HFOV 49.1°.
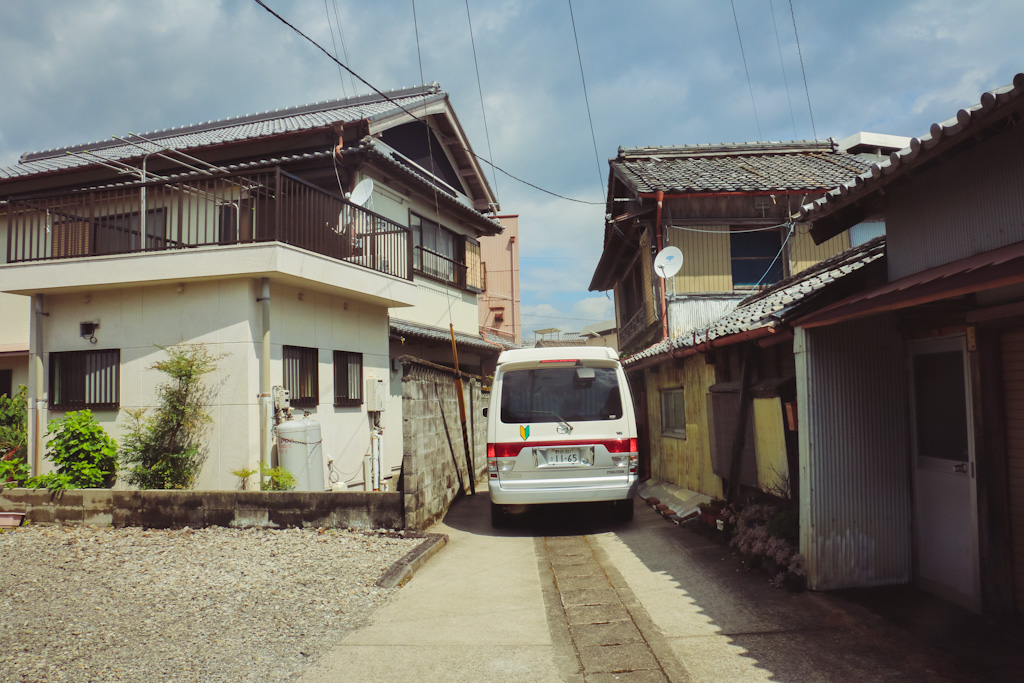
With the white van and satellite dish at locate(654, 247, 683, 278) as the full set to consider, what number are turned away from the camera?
1

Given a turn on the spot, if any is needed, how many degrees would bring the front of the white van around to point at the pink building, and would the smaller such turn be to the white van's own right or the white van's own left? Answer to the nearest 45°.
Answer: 0° — it already faces it

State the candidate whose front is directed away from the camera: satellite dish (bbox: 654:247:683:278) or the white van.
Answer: the white van

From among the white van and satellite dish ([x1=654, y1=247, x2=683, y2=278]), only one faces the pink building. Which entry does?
the white van

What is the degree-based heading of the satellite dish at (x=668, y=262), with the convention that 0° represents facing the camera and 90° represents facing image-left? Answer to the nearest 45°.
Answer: approximately 45°

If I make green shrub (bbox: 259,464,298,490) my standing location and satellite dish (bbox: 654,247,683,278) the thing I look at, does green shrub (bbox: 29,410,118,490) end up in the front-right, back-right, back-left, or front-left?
back-left

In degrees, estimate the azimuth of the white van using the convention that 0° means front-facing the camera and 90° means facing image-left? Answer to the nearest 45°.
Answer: approximately 180°

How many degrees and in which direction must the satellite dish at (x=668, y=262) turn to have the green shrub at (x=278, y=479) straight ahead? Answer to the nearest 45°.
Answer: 0° — it already faces it

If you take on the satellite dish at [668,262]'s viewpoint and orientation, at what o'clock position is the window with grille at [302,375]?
The window with grille is roughly at 12 o'clock from the satellite dish.

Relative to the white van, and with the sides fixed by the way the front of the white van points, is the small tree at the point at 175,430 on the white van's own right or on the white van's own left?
on the white van's own left

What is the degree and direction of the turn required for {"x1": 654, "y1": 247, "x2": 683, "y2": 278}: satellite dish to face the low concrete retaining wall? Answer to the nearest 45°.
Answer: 0° — it already faces it

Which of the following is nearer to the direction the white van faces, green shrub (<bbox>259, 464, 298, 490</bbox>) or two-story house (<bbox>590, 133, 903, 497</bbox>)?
the two-story house
